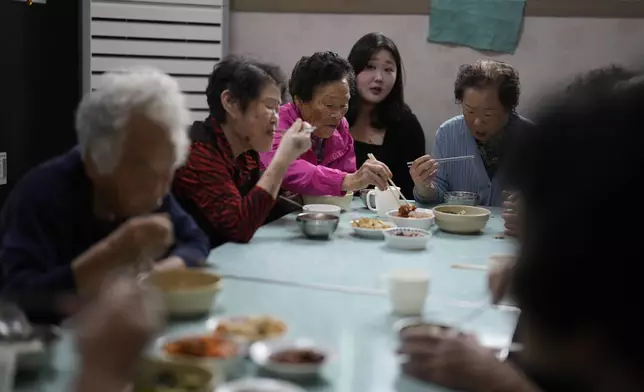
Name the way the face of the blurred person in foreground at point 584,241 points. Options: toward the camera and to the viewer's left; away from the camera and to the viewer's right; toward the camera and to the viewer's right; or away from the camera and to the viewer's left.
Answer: away from the camera and to the viewer's left

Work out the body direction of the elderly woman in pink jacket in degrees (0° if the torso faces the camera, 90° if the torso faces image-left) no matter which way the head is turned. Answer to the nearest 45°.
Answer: approximately 315°

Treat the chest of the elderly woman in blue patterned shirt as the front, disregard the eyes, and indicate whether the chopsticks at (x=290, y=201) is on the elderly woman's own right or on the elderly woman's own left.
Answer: on the elderly woman's own right

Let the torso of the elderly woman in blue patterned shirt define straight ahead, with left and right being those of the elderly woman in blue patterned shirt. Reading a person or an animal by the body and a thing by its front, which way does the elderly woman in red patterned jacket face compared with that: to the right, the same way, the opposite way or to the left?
to the left

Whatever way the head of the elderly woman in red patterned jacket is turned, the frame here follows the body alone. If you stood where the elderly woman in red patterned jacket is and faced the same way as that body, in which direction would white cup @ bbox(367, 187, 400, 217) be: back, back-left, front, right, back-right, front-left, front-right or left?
front-left

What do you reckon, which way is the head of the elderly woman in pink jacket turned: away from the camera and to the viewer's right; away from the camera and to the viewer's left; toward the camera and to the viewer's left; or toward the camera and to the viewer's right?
toward the camera and to the viewer's right

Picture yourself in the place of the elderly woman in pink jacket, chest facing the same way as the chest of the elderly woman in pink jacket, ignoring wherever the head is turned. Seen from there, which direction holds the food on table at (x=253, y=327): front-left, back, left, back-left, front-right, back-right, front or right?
front-right

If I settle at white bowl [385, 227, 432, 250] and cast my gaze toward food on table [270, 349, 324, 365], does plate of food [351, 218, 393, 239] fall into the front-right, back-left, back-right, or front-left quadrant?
back-right

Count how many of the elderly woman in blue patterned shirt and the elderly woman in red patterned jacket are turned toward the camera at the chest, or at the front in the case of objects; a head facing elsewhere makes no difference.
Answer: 1

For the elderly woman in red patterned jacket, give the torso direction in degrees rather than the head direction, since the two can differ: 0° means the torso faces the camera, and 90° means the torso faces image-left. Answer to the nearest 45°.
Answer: approximately 270°

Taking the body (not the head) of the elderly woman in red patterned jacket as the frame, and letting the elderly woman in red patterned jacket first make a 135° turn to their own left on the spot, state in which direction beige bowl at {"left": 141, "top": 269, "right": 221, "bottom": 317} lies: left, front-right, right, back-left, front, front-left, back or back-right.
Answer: back-left
